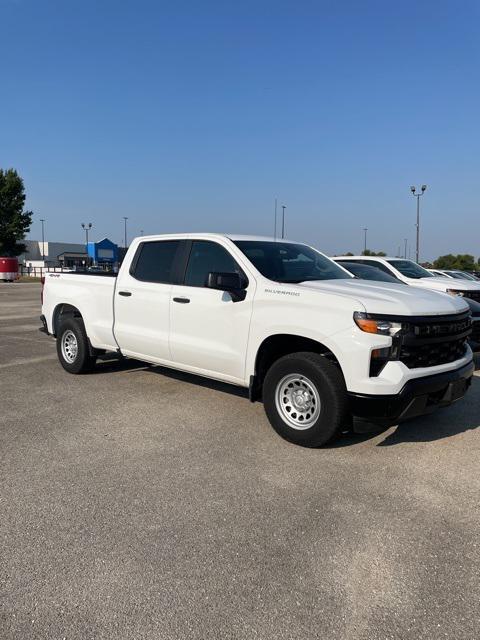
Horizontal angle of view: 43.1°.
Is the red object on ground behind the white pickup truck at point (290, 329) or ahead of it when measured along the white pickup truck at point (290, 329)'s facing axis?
behind

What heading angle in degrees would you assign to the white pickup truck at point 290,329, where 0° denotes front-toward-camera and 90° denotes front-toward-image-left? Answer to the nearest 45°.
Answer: approximately 315°
